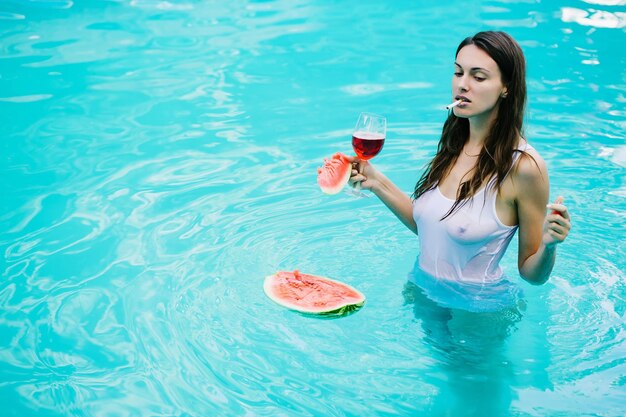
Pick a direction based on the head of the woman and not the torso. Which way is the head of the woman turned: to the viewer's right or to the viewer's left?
to the viewer's left

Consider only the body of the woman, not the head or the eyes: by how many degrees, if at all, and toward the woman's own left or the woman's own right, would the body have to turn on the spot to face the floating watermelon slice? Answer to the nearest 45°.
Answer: approximately 45° to the woman's own right

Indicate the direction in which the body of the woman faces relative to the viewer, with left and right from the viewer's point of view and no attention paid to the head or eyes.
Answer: facing the viewer and to the left of the viewer
